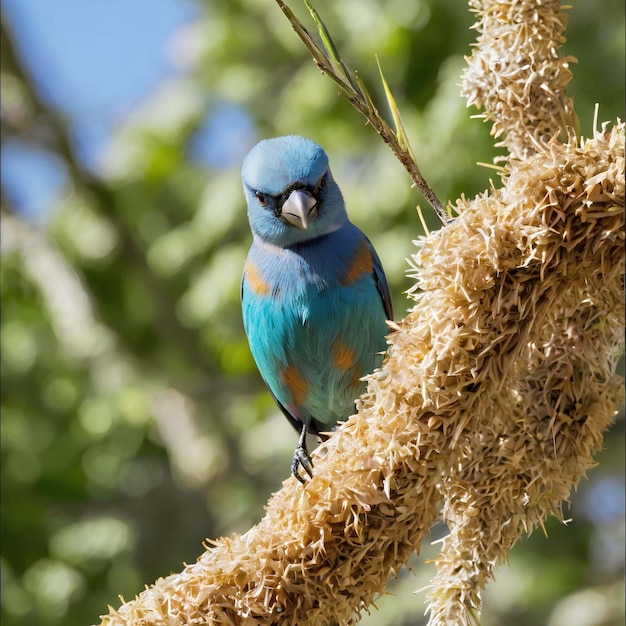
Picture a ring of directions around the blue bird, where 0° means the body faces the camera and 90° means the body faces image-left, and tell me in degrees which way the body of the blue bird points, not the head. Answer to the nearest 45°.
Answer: approximately 0°
